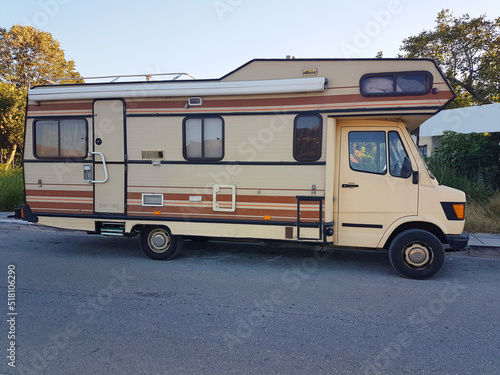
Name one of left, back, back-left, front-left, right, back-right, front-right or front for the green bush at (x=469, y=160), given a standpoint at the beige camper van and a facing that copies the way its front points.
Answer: front-left

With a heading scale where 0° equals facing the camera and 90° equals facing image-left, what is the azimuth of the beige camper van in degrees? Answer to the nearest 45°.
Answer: approximately 270°

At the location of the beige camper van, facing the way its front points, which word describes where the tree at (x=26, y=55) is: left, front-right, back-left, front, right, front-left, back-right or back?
back-left

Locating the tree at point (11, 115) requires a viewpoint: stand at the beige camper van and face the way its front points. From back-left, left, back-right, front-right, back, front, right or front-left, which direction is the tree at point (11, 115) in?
back-left

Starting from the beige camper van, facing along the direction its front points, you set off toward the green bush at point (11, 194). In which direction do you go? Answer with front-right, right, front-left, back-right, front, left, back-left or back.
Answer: back-left
